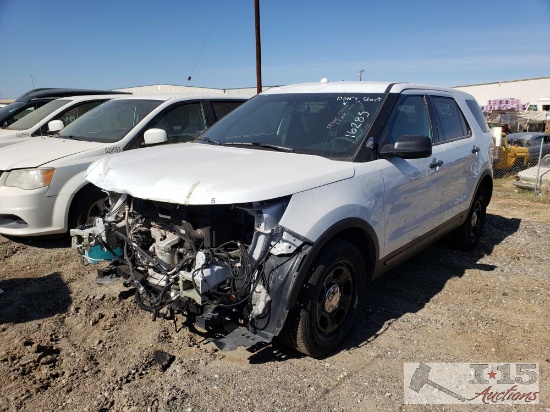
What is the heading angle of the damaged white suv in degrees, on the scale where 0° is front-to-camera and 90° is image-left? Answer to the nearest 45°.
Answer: approximately 45°

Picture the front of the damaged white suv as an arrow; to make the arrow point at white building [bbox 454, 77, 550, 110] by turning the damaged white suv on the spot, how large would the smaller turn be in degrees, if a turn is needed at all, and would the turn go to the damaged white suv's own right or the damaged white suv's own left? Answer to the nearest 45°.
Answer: approximately 180°
